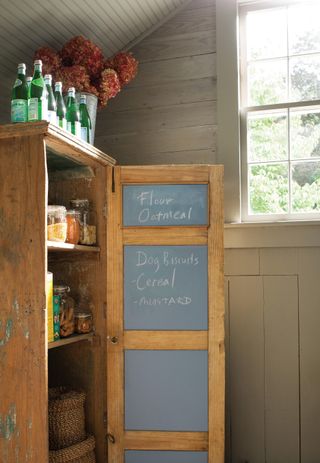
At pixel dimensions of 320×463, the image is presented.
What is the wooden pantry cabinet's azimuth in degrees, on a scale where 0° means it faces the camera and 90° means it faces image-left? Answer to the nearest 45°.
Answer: approximately 315°
